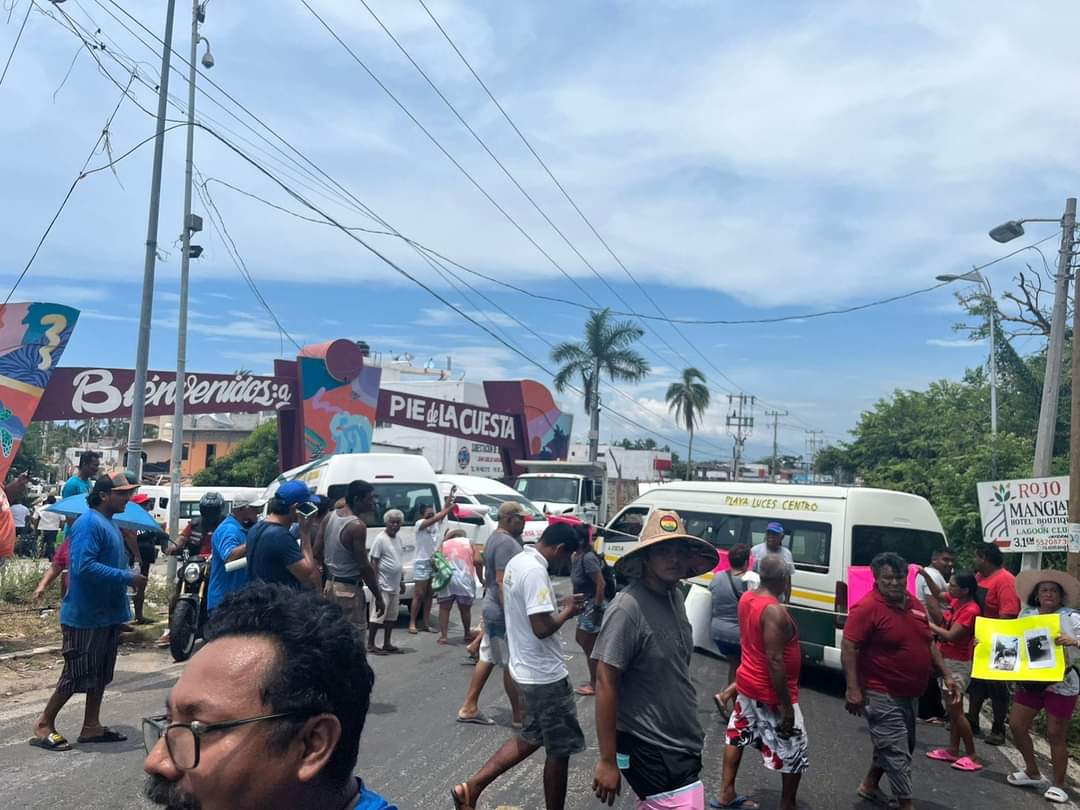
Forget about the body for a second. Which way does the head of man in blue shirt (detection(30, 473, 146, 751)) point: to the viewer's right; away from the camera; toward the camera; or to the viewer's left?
to the viewer's right

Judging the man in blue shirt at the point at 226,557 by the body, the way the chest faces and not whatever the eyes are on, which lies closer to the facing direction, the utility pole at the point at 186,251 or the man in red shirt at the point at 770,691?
the man in red shirt

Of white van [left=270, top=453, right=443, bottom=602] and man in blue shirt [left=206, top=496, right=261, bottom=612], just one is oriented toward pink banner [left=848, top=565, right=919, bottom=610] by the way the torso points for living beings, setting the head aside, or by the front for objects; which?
the man in blue shirt

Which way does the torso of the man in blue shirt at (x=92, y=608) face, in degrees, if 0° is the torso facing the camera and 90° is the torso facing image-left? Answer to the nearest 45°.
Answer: approximately 270°

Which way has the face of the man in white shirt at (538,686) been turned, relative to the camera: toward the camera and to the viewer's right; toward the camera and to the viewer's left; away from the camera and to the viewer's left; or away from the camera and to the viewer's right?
away from the camera and to the viewer's right

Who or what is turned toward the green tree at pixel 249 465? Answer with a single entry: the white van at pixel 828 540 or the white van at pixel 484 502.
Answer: the white van at pixel 828 540
